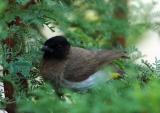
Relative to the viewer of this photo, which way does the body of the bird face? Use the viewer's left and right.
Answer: facing to the left of the viewer
